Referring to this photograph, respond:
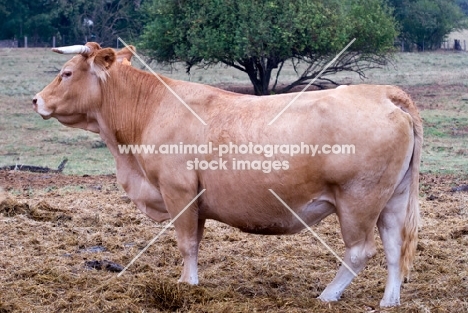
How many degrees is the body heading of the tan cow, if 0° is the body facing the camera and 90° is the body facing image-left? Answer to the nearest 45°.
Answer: approximately 90°

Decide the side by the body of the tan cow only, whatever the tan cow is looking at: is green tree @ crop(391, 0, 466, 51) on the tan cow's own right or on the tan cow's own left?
on the tan cow's own right

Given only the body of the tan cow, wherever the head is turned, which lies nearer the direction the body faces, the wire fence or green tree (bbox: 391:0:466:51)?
the wire fence

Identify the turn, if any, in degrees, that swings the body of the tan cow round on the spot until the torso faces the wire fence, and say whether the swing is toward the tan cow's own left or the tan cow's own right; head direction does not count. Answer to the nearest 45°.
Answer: approximately 90° to the tan cow's own right

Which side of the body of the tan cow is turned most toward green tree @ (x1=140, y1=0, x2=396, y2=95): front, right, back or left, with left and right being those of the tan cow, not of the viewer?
right

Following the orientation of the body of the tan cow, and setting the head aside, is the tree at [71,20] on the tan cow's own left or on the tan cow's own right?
on the tan cow's own right
